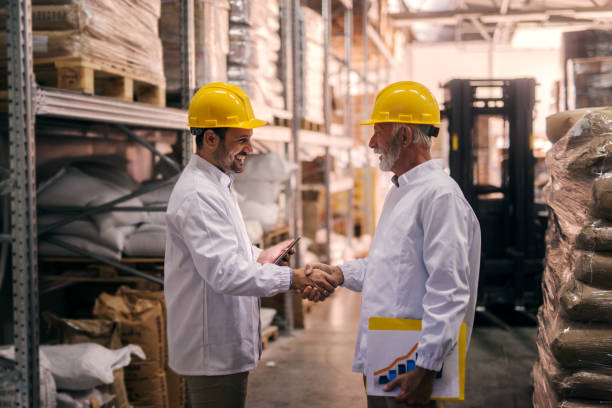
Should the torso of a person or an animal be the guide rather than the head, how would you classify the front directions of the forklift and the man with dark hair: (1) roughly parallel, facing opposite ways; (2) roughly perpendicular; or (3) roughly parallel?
roughly perpendicular

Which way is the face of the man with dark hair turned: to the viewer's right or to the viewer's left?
to the viewer's right

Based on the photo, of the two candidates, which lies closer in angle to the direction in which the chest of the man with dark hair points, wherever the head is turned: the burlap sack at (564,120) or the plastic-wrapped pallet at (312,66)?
the burlap sack

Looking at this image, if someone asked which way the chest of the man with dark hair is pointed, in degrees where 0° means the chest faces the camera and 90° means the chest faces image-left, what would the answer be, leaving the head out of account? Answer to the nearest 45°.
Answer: approximately 270°

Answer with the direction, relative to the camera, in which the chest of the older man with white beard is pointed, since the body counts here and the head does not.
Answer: to the viewer's left

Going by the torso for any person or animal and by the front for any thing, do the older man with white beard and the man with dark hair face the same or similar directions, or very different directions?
very different directions

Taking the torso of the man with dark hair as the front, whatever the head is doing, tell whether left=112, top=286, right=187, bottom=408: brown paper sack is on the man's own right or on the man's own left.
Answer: on the man's own left

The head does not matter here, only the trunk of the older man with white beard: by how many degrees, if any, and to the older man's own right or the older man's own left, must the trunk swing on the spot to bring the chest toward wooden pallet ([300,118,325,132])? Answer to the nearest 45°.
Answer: approximately 90° to the older man's own right
